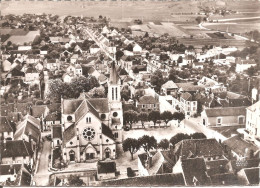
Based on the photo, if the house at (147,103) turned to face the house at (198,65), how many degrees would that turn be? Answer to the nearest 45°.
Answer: approximately 135° to its left

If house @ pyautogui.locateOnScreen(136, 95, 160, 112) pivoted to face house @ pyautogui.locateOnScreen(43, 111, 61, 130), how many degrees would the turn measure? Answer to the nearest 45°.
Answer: approximately 90° to its right

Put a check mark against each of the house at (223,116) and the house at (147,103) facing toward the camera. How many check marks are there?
2

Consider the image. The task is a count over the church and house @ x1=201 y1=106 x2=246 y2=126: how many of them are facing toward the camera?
2

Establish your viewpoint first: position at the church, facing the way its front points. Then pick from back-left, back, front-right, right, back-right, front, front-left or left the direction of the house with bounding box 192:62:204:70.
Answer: back-left

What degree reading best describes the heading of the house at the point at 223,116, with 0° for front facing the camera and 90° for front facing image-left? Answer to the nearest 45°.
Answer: approximately 0°

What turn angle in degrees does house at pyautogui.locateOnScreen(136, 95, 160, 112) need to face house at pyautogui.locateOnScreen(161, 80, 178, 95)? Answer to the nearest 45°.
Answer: approximately 90° to its left

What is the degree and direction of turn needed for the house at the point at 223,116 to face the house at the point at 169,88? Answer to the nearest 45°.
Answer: approximately 135° to its right

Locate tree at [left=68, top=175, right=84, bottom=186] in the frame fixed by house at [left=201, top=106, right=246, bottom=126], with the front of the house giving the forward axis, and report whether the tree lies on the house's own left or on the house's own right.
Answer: on the house's own right

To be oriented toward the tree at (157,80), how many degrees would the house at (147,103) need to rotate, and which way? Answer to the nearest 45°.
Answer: approximately 135° to its left
